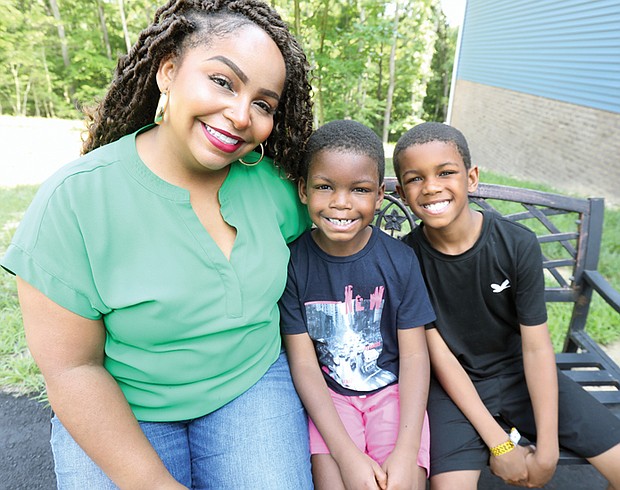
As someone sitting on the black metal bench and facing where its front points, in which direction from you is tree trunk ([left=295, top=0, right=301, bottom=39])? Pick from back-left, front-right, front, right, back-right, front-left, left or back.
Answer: back-right

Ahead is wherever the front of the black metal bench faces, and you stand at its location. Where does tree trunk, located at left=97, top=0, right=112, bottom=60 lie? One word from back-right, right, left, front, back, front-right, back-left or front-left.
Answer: back-right

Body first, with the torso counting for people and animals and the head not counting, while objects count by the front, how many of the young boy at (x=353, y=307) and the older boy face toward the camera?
2

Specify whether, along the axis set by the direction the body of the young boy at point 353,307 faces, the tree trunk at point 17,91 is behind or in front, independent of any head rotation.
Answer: behind

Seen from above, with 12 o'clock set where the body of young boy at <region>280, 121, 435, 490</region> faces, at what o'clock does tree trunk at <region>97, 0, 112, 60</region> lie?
The tree trunk is roughly at 5 o'clock from the young boy.

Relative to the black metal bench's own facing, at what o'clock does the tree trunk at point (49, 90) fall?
The tree trunk is roughly at 4 o'clock from the black metal bench.

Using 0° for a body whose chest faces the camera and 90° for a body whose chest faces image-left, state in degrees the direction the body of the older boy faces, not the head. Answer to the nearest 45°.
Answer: approximately 0°

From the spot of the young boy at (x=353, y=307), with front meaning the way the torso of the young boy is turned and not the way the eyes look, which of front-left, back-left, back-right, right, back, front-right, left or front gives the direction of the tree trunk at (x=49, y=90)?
back-right
